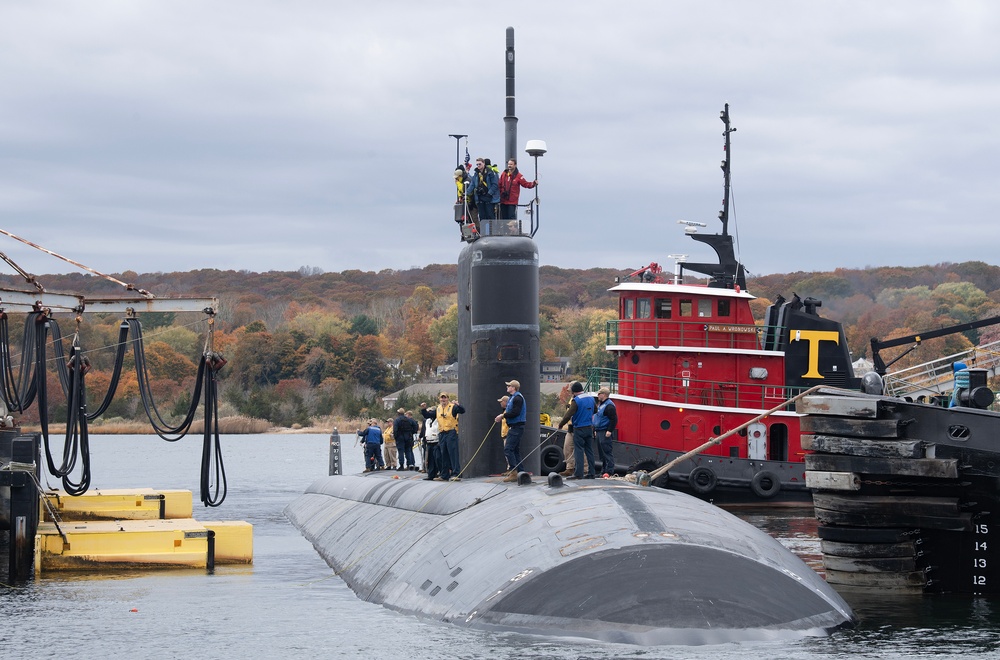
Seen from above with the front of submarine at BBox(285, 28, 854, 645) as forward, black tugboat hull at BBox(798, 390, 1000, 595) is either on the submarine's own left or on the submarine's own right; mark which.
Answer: on the submarine's own left

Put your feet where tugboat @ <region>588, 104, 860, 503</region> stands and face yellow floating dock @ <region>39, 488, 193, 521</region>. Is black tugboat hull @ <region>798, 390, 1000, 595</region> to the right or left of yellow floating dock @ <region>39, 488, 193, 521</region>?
left

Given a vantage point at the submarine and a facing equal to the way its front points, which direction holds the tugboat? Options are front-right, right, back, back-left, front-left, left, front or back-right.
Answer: left

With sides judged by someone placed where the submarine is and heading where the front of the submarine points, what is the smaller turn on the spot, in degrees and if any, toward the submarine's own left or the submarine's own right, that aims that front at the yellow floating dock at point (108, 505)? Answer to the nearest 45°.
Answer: approximately 135° to the submarine's own right

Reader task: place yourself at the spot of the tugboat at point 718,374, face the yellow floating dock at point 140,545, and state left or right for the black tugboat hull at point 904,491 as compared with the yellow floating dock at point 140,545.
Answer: left

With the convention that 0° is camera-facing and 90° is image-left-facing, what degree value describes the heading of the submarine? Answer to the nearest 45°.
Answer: approximately 0°
